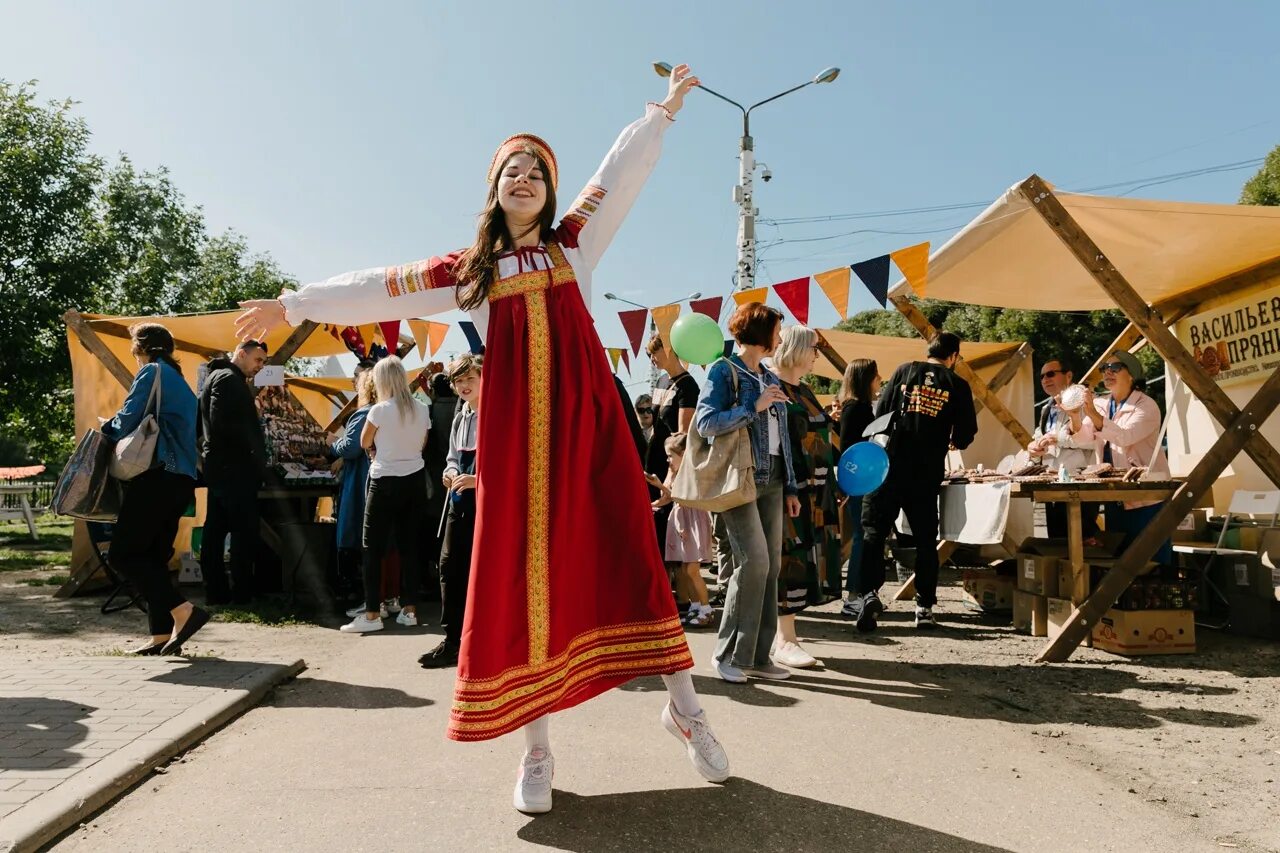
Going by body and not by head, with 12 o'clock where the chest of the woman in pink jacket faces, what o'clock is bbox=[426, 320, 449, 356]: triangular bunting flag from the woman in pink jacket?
The triangular bunting flag is roughly at 2 o'clock from the woman in pink jacket.

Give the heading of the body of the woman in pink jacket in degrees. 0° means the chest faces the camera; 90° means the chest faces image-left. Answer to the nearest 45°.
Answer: approximately 45°

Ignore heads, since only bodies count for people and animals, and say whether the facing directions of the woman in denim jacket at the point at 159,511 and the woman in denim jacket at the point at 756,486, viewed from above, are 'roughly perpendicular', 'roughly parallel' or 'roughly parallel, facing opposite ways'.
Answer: roughly perpendicular

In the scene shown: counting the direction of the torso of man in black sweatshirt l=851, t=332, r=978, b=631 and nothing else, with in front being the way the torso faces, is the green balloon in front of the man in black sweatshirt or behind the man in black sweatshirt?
behind

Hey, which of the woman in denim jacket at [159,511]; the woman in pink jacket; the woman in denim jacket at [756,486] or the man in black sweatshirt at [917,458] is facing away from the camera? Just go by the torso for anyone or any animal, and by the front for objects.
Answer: the man in black sweatshirt

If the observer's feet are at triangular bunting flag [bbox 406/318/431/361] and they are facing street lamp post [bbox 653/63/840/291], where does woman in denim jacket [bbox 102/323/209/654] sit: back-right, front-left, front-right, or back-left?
back-right

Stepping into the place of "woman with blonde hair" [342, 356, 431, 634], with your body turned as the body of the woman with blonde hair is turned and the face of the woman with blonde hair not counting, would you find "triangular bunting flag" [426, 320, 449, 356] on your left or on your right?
on your right

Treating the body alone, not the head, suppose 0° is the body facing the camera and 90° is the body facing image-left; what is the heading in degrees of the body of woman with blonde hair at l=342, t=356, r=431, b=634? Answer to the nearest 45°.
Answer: approximately 135°

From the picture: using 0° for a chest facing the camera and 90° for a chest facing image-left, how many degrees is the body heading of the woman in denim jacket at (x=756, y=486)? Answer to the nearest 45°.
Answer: approximately 315°

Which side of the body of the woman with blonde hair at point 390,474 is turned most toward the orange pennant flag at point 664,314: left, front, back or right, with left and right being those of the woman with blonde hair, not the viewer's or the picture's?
right

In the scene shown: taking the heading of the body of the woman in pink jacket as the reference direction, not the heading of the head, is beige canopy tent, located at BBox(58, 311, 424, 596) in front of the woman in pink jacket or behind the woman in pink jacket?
in front

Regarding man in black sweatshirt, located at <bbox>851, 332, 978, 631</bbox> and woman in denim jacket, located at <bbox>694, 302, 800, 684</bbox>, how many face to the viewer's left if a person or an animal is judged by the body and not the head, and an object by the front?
0

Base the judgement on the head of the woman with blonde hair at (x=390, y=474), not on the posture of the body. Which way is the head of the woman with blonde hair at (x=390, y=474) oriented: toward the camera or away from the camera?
away from the camera

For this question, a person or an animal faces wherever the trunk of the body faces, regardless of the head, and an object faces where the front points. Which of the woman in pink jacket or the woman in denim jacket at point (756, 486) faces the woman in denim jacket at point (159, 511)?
the woman in pink jacket

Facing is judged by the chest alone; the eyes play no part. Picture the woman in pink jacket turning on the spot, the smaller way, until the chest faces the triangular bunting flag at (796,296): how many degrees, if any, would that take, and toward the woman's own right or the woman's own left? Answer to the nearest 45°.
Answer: approximately 90° to the woman's own right

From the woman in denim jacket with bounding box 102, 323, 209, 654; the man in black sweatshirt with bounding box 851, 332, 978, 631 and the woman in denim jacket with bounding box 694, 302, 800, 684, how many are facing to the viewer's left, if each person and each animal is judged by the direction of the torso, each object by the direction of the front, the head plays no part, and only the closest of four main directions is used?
1

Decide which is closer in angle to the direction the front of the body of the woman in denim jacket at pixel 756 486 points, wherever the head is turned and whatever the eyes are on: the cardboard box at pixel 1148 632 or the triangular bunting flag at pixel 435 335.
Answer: the cardboard box
